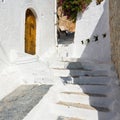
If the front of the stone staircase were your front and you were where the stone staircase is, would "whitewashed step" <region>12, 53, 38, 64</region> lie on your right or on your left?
on your right

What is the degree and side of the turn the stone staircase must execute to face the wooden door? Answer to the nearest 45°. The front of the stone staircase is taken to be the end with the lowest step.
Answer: approximately 135° to its right

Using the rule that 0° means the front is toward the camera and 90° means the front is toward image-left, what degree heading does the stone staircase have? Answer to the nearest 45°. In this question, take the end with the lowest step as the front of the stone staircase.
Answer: approximately 0°
